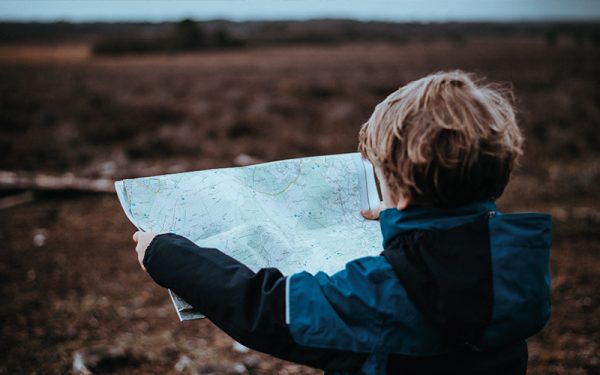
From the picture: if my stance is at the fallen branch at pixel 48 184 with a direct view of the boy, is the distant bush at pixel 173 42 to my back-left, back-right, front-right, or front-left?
back-left

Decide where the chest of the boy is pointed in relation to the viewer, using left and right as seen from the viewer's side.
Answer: facing away from the viewer and to the left of the viewer

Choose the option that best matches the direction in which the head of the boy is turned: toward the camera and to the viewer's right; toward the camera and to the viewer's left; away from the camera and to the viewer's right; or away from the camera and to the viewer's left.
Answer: away from the camera and to the viewer's left

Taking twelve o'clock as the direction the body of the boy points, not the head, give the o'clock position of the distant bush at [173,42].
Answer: The distant bush is roughly at 1 o'clock from the boy.

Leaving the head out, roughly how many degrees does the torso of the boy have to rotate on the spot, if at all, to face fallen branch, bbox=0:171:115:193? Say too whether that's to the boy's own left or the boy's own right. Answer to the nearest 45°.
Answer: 0° — they already face it

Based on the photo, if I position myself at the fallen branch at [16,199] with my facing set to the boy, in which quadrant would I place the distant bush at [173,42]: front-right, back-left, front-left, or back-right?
back-left

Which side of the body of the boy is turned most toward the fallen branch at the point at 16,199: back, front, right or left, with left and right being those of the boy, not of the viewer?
front
